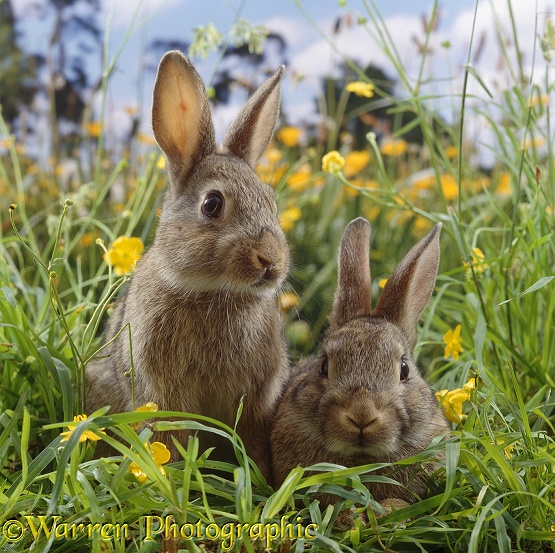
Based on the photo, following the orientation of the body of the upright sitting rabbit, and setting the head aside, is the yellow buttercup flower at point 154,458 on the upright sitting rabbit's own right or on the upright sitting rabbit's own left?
on the upright sitting rabbit's own right

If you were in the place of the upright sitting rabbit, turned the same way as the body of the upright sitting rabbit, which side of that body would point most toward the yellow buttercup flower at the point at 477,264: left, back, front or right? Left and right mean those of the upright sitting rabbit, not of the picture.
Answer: left

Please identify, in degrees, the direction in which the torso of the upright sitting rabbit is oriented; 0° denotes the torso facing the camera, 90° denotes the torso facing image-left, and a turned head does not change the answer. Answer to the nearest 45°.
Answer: approximately 315°

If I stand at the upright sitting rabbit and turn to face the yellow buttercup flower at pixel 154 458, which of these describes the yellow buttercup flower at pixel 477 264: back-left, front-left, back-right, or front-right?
back-left

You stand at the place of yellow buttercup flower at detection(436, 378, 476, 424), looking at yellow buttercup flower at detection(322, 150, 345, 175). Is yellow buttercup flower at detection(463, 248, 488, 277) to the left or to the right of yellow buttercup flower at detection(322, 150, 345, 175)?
right

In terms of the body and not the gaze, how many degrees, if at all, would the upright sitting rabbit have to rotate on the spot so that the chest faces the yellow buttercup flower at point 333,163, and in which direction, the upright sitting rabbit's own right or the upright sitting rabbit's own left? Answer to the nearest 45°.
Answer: approximately 90° to the upright sitting rabbit's own left
